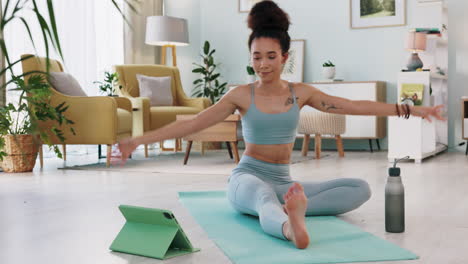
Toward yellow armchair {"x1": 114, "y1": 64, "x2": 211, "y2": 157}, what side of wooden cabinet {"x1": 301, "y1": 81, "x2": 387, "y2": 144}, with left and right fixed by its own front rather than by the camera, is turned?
right

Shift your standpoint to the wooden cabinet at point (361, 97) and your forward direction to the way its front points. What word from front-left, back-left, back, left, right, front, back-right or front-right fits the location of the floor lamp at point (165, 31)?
right

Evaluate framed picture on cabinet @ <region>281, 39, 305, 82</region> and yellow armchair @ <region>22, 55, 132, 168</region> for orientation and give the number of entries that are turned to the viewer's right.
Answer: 1

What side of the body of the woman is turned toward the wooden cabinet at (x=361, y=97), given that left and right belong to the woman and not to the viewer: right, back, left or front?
back

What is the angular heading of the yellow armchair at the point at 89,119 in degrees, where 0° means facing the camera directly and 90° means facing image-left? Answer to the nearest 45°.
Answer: approximately 270°

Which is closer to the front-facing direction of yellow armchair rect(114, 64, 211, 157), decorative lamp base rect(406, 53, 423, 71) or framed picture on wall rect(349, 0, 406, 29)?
the decorative lamp base

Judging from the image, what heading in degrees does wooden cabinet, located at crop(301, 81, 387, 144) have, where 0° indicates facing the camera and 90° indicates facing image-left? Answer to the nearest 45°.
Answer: approximately 0°

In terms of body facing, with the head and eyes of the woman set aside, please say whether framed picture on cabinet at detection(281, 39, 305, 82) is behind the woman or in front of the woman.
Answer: behind
